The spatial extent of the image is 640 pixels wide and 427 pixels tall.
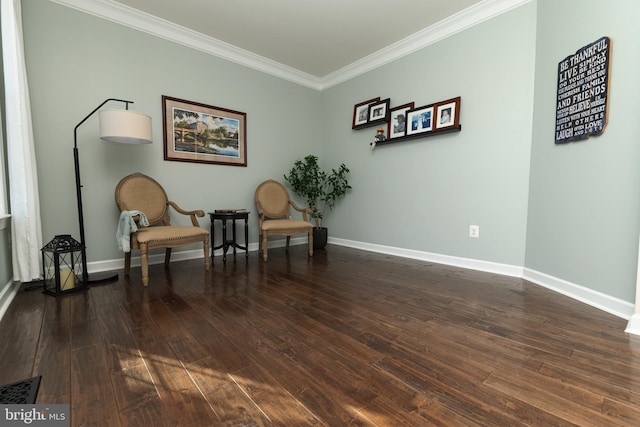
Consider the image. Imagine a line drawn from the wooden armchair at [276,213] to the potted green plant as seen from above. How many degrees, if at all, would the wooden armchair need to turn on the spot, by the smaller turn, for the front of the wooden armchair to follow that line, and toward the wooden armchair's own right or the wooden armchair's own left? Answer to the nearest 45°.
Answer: approximately 90° to the wooden armchair's own left

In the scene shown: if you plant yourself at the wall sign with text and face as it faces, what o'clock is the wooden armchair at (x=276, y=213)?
The wooden armchair is roughly at 1 o'clock from the wall sign with text.

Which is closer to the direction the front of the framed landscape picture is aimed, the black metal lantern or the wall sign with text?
the wall sign with text

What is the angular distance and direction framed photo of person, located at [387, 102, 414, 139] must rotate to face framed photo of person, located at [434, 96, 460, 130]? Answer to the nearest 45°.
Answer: approximately 90° to its left

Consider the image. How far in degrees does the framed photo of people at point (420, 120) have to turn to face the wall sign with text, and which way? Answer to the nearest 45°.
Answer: approximately 90° to its left

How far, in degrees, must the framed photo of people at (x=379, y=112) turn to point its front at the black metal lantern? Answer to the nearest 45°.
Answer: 0° — it already faces it

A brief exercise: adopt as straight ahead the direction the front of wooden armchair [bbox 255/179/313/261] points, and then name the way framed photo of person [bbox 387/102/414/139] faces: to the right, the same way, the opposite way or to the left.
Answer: to the right

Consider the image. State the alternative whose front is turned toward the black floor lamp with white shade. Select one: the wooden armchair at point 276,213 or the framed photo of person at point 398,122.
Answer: the framed photo of person

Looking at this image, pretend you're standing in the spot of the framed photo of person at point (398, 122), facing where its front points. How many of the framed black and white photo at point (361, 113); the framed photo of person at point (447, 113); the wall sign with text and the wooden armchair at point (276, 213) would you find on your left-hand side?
2
